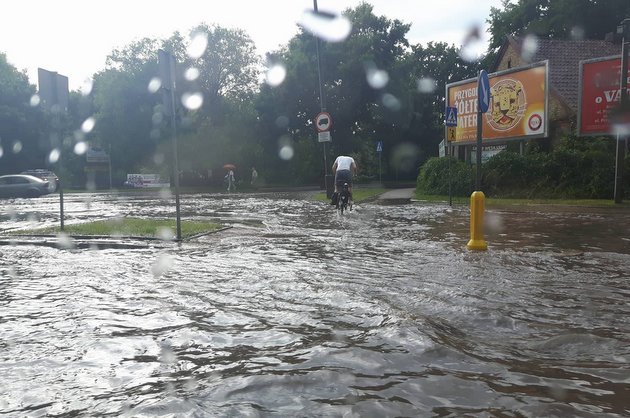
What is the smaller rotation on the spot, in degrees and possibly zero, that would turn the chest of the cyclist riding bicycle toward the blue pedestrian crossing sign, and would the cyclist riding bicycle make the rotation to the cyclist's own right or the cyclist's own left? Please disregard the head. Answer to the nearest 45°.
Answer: approximately 45° to the cyclist's own right

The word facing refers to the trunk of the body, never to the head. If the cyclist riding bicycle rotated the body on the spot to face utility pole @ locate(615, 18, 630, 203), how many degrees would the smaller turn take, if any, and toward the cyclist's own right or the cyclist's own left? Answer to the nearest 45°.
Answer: approximately 90° to the cyclist's own right

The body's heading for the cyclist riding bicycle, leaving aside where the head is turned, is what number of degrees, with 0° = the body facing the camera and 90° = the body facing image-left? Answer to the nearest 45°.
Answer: approximately 180°

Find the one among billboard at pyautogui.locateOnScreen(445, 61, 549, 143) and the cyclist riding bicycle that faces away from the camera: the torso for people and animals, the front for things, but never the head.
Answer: the cyclist riding bicycle

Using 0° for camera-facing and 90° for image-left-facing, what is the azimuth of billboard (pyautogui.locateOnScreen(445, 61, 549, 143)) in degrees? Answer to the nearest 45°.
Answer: approximately 45°

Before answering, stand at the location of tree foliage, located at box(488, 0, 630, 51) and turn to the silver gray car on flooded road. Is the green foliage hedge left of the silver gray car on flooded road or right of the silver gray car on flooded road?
left

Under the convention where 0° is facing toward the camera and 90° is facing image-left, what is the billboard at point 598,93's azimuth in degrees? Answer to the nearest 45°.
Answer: approximately 45°

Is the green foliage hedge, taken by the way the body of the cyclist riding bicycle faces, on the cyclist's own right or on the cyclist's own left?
on the cyclist's own right

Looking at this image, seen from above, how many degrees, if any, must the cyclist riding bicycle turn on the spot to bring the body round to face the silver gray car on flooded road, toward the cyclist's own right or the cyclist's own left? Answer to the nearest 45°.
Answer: approximately 45° to the cyclist's own left

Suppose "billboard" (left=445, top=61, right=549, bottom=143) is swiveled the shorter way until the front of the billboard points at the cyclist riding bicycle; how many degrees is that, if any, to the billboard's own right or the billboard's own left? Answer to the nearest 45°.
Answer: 0° — it already faces them
